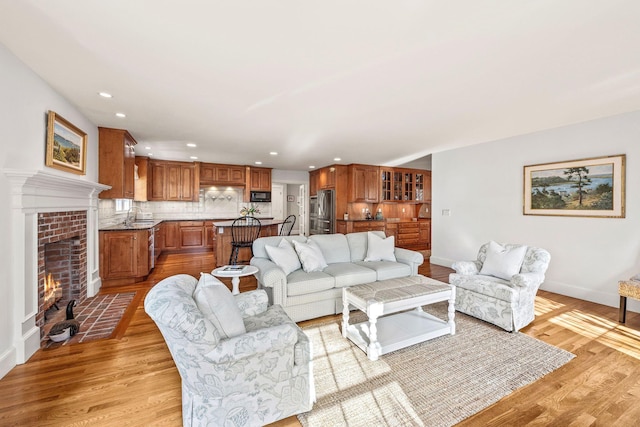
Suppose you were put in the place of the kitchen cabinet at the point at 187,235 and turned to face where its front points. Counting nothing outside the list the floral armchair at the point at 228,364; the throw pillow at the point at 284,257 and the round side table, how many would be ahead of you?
3

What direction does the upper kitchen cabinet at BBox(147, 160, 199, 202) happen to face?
toward the camera

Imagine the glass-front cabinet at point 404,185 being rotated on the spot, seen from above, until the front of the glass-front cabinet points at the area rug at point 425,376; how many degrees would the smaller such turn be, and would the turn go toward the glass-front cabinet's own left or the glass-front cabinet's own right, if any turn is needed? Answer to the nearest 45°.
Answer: approximately 45° to the glass-front cabinet's own right

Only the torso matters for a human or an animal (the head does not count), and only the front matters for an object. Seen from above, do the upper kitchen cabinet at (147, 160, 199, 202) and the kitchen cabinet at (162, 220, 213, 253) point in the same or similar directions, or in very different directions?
same or similar directions

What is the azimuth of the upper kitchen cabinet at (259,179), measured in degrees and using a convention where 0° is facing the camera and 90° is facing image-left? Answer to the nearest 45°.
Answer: approximately 0°

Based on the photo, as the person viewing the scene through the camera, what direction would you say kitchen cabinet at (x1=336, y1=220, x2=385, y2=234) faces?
facing the viewer

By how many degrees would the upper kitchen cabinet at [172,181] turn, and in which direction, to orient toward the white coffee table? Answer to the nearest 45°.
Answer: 0° — it already faces it

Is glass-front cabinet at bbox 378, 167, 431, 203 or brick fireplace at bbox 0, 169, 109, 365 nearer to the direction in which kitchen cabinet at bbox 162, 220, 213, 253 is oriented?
the brick fireplace

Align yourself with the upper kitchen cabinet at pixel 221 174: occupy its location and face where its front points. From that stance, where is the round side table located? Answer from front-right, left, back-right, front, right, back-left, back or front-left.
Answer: front

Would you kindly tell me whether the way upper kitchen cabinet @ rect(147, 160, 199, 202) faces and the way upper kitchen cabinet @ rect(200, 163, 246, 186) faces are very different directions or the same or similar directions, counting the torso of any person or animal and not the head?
same or similar directions

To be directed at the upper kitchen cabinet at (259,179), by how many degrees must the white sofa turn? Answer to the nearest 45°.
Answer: approximately 180°

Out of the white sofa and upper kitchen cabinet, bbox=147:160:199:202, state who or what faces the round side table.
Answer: the upper kitchen cabinet

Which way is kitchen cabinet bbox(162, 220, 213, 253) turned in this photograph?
toward the camera

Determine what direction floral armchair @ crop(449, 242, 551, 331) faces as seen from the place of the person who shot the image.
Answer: facing the viewer and to the left of the viewer

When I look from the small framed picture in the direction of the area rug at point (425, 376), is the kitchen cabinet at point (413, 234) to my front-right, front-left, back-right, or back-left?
front-left

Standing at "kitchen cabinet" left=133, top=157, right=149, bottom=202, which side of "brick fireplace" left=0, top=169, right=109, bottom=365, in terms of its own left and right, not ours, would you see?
left

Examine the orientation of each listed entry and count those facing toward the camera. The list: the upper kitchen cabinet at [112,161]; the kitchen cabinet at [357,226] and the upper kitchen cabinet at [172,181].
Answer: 2

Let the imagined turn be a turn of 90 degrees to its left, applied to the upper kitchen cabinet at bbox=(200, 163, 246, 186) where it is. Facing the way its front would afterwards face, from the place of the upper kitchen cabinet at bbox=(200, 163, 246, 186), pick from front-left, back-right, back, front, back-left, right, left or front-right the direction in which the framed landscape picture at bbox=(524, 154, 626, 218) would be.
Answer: front-right
